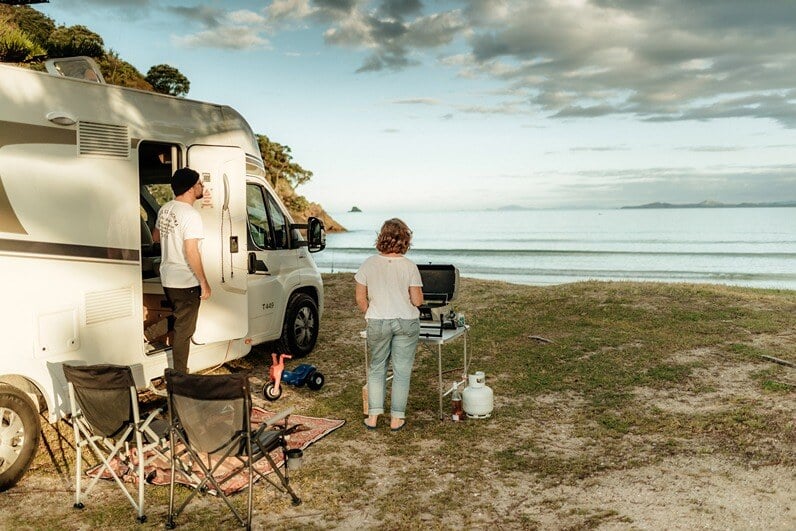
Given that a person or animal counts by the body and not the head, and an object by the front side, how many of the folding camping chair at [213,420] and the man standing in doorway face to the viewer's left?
0

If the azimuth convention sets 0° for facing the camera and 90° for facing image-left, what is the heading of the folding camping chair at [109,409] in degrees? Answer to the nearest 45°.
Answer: approximately 225°

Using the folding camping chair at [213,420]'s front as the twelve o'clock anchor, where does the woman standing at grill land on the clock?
The woman standing at grill is roughly at 12 o'clock from the folding camping chair.

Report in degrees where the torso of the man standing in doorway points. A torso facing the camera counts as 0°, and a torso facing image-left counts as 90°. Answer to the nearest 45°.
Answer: approximately 225°

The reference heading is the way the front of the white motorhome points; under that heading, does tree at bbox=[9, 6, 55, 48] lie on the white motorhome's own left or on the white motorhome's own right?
on the white motorhome's own left

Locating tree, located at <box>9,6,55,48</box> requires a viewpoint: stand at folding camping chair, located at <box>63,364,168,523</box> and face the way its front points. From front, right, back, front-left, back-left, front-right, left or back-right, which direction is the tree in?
front-left

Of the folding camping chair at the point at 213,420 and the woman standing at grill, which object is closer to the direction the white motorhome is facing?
the woman standing at grill

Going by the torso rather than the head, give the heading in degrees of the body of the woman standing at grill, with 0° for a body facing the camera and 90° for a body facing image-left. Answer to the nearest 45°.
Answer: approximately 180°

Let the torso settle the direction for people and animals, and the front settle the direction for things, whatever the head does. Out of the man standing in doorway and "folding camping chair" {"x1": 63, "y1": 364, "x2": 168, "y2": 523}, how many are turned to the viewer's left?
0

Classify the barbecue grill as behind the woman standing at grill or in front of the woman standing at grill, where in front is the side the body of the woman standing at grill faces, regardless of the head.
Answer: in front
